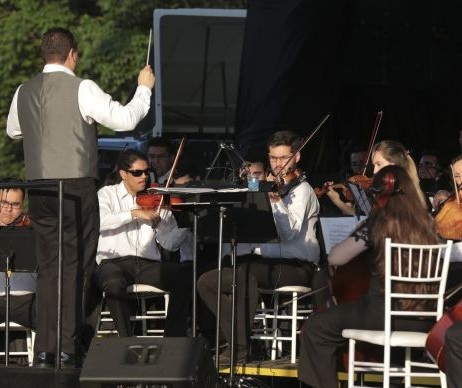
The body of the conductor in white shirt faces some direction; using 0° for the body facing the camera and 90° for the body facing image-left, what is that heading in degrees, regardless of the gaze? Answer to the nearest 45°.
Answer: approximately 225°

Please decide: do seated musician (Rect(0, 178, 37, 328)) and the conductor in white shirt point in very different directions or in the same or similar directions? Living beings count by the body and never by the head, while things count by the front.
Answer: very different directions

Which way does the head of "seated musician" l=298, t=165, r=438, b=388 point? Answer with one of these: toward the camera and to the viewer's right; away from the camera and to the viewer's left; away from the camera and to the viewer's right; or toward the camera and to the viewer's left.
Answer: away from the camera and to the viewer's left

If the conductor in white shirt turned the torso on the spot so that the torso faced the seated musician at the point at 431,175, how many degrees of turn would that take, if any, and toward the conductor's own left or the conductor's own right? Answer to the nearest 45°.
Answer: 0° — they already face them

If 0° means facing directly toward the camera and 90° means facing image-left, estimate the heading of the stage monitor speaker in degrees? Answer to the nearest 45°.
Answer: approximately 180°

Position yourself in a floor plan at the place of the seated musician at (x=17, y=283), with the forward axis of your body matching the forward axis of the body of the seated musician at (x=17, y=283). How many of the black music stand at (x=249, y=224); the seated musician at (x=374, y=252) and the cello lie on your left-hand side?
3
